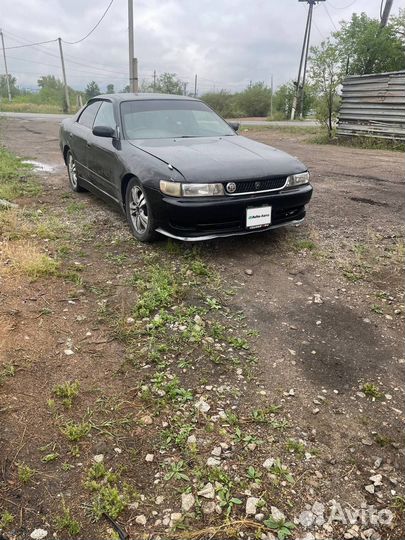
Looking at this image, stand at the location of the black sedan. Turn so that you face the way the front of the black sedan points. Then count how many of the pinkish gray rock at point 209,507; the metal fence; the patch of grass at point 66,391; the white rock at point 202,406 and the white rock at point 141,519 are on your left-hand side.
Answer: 1

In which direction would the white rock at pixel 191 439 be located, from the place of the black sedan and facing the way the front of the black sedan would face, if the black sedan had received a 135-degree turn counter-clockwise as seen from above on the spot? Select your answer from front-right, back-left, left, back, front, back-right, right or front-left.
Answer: back

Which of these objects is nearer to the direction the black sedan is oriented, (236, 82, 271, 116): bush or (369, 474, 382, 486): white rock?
the white rock

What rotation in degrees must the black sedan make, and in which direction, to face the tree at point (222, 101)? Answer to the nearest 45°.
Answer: approximately 135° to its left

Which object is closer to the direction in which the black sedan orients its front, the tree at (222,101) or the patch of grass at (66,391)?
the patch of grass

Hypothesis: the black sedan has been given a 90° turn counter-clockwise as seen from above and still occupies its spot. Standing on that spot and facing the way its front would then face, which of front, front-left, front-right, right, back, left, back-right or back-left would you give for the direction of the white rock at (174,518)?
back-right

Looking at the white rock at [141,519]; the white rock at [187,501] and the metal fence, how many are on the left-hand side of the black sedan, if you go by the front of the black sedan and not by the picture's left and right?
1

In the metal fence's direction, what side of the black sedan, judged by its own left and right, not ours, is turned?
left

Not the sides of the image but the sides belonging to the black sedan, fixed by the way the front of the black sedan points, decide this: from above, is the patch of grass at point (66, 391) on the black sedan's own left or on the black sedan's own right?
on the black sedan's own right

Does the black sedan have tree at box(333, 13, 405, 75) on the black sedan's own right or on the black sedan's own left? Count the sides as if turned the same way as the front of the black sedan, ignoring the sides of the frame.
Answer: on the black sedan's own left

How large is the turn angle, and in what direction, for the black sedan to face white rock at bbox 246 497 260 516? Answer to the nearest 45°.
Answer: approximately 45° to its right

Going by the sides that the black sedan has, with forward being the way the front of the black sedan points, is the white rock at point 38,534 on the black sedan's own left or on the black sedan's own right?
on the black sedan's own right

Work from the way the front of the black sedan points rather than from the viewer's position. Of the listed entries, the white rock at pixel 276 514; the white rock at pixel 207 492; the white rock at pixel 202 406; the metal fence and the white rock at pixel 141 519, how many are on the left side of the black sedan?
1

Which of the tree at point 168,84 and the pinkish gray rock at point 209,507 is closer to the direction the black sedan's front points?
the pinkish gray rock

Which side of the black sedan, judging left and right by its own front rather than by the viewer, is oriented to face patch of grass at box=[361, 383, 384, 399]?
front

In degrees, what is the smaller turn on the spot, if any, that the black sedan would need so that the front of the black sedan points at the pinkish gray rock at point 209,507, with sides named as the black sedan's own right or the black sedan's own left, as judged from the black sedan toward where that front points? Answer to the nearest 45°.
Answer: approximately 45° to the black sedan's own right

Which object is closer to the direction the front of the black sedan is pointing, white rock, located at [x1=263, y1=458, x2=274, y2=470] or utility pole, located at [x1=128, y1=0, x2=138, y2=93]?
the white rock

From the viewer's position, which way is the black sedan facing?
facing the viewer and to the right of the viewer

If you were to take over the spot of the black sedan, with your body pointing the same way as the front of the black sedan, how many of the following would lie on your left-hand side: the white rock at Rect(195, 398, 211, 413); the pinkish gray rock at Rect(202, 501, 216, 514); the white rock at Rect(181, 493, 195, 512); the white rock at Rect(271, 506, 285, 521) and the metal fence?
1
